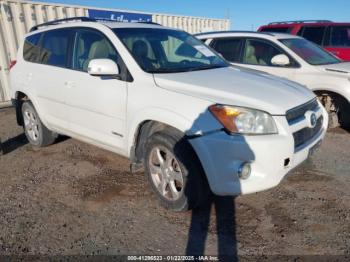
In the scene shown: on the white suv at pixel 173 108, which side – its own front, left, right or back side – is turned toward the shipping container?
back

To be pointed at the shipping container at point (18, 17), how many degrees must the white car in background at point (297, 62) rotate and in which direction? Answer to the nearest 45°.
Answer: approximately 135° to its right

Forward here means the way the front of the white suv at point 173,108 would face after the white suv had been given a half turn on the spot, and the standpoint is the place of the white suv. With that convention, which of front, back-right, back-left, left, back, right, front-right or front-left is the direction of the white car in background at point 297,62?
right

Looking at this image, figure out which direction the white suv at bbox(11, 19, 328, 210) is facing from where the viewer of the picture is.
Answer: facing the viewer and to the right of the viewer
